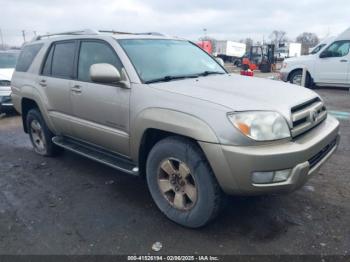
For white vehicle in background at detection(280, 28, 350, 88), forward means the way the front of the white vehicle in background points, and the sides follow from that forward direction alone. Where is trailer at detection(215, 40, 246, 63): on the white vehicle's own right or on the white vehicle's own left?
on the white vehicle's own right

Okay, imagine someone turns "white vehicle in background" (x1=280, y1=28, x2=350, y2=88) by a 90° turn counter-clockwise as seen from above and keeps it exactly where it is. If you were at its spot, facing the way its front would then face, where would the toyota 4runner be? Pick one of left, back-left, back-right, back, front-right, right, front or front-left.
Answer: front

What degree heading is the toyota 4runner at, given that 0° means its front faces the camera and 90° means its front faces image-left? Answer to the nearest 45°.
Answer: approximately 315°

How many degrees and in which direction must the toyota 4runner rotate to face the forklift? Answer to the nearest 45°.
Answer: approximately 135° to its left

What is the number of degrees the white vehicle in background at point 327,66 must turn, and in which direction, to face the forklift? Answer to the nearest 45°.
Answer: approximately 90° to its right

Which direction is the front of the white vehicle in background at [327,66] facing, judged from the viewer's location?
facing to the left of the viewer
